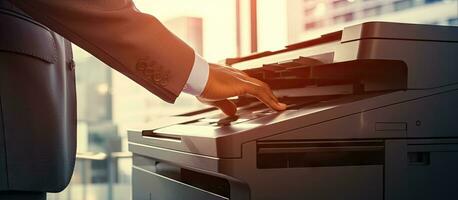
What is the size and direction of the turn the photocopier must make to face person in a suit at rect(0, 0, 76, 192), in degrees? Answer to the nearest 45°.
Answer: approximately 45° to its right

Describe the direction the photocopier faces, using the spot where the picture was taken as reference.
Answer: facing the viewer and to the left of the viewer
